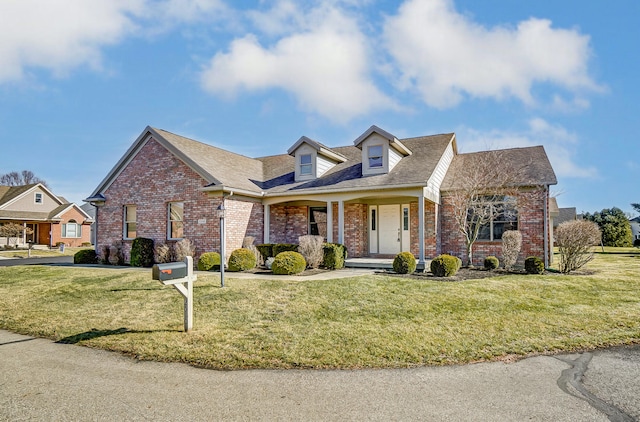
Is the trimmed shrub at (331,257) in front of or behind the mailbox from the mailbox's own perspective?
behind

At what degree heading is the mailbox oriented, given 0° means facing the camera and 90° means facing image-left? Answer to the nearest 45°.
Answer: approximately 45°

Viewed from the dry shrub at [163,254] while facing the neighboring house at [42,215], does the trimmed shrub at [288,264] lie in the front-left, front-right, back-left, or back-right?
back-right

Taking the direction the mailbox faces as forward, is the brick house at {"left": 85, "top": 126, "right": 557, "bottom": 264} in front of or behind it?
behind

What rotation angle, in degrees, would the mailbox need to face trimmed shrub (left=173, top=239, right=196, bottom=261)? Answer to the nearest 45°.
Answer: approximately 135° to its right

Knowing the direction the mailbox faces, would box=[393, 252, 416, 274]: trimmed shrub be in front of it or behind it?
behind

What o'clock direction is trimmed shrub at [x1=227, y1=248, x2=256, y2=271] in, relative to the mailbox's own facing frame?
The trimmed shrub is roughly at 5 o'clock from the mailbox.

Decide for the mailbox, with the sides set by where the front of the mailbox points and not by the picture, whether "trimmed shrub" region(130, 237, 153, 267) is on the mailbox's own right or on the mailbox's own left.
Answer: on the mailbox's own right

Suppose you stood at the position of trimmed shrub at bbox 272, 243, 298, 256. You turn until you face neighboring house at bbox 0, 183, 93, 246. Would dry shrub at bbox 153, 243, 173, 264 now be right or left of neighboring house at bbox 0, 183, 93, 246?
left

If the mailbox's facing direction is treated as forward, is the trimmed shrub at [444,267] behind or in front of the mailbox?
behind

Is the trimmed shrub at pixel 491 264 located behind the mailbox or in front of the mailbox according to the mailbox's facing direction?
behind
